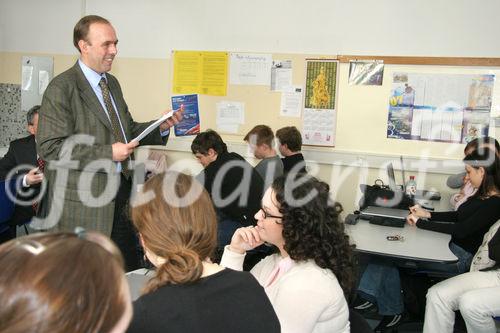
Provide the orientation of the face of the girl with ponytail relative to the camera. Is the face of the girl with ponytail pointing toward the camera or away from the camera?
away from the camera

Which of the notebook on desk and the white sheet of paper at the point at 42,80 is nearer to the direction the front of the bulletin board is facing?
the notebook on desk

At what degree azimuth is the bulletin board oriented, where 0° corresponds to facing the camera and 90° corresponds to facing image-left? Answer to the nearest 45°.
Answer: approximately 0°

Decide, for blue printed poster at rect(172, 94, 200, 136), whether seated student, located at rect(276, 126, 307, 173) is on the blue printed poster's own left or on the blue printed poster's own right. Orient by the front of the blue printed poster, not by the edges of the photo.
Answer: on the blue printed poster's own left

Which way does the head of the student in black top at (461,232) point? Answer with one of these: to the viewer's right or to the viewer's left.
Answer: to the viewer's left

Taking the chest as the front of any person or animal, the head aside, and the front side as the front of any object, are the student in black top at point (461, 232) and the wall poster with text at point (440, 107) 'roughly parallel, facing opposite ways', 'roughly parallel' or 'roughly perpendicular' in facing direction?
roughly perpendicular

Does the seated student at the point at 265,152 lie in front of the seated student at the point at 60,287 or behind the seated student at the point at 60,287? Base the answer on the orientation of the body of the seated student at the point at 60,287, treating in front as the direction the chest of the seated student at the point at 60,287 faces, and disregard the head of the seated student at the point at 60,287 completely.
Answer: in front

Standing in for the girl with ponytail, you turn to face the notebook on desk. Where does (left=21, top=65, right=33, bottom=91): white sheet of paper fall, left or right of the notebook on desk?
left

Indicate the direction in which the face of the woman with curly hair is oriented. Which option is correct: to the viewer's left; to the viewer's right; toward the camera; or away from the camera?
to the viewer's left

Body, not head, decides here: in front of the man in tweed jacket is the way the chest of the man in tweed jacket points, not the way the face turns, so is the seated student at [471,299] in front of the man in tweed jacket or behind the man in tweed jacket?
in front

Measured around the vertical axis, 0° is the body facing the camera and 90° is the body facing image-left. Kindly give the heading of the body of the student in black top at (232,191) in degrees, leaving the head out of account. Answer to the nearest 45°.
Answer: approximately 90°
